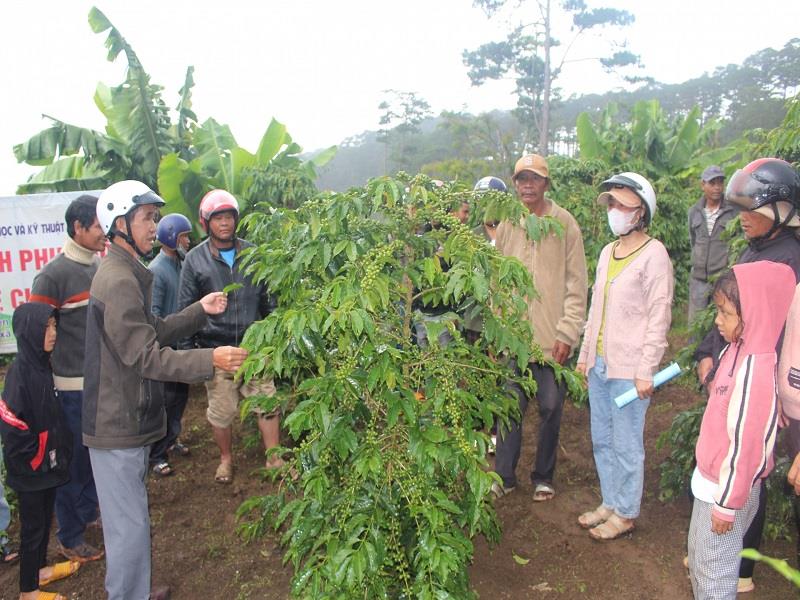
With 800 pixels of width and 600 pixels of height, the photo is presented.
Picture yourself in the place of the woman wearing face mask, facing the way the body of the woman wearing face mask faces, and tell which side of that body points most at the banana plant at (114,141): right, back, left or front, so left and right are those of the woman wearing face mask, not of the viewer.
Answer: right

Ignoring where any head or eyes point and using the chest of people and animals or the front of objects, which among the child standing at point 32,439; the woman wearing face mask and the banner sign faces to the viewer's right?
the child standing

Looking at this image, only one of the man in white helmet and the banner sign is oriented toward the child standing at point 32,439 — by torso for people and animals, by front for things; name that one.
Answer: the banner sign

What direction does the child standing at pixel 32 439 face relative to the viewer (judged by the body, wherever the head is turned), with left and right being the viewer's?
facing to the right of the viewer

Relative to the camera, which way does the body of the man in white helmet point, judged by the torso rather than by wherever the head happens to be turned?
to the viewer's right

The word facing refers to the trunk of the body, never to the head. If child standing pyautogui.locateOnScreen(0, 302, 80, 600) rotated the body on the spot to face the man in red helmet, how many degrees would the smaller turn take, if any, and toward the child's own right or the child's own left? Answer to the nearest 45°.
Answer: approximately 45° to the child's own left

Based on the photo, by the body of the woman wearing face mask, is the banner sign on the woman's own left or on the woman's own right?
on the woman's own right

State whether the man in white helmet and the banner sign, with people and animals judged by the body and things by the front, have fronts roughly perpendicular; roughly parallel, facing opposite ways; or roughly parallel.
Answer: roughly perpendicular

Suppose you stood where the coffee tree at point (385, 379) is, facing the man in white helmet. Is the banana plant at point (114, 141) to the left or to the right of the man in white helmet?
right
